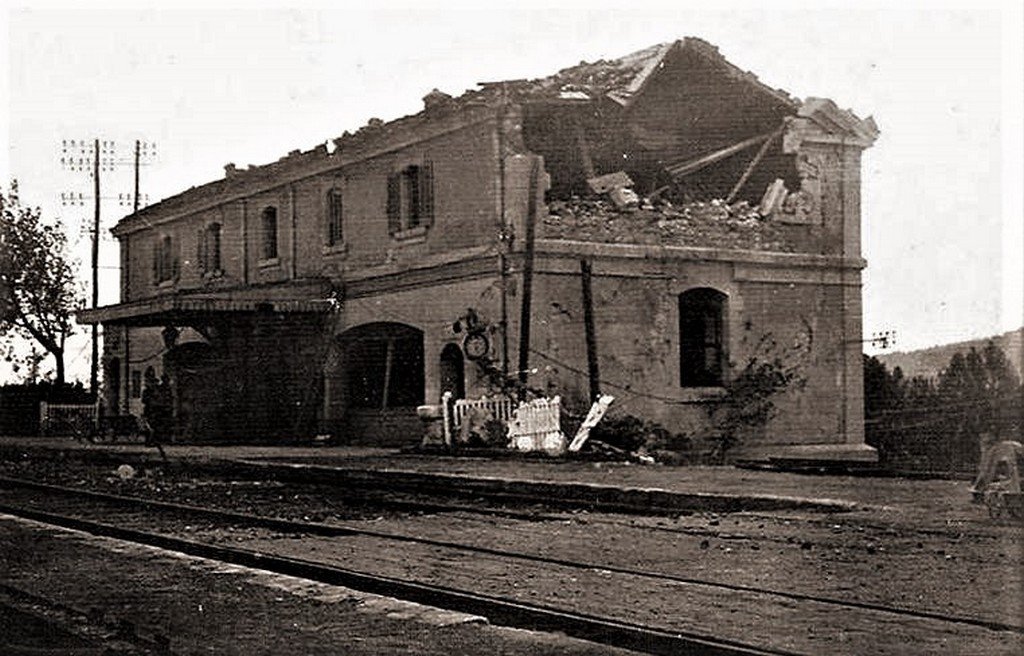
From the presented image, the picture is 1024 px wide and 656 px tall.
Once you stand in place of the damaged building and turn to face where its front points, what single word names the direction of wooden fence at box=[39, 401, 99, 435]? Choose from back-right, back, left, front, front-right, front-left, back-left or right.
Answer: right

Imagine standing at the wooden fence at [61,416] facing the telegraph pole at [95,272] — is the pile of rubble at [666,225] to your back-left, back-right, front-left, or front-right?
back-right

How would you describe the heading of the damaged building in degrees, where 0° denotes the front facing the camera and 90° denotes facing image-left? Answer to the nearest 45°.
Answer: approximately 45°

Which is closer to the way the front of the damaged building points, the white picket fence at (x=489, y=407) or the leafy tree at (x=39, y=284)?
the white picket fence

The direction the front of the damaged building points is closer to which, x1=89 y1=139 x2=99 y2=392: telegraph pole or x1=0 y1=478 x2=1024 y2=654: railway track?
the railway track

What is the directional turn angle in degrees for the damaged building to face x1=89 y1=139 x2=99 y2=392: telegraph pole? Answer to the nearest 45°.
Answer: approximately 90° to its right

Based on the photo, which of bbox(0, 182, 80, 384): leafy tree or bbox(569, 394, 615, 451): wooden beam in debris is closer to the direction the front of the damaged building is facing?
the wooden beam in debris

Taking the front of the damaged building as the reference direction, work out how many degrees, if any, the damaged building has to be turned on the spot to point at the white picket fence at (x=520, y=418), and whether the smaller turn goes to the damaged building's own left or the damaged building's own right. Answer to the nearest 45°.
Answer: approximately 45° to the damaged building's own left

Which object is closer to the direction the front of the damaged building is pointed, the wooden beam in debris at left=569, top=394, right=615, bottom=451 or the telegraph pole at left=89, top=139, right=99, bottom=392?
the wooden beam in debris

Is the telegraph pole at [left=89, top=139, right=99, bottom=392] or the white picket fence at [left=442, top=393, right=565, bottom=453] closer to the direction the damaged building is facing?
the white picket fence

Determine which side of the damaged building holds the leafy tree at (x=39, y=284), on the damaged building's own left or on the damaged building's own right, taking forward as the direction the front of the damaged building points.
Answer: on the damaged building's own right

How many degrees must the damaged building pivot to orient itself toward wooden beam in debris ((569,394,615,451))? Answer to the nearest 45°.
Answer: approximately 45° to its left

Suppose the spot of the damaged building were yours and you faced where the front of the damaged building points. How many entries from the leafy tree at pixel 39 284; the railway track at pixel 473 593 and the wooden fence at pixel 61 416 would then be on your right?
2

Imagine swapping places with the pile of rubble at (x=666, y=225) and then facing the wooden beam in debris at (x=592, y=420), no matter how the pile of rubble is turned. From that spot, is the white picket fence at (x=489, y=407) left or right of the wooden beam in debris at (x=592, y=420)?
right

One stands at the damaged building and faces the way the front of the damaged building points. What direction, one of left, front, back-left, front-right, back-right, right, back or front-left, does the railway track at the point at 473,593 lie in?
front-left
